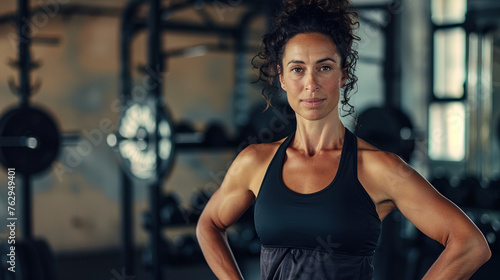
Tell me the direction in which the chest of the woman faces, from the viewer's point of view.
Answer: toward the camera

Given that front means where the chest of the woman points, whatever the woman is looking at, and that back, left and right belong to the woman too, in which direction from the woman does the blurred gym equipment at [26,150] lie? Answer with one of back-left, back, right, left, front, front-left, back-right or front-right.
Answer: back-right

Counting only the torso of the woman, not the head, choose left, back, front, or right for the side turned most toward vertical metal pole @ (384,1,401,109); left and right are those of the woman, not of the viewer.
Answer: back

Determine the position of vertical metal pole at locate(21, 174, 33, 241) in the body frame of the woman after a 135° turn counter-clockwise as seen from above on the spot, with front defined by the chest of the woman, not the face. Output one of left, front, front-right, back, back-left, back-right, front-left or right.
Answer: left

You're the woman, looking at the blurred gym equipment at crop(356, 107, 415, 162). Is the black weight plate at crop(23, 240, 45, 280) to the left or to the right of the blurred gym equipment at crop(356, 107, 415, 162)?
left

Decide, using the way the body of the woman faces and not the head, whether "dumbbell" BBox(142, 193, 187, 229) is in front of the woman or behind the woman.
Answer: behind

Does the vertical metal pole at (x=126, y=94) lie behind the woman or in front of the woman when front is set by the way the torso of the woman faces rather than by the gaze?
behind

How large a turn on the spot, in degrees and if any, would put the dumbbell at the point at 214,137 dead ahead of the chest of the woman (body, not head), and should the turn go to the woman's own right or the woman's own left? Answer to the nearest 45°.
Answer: approximately 180°

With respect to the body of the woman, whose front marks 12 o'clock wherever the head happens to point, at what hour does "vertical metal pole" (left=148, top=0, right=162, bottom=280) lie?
The vertical metal pole is roughly at 5 o'clock from the woman.

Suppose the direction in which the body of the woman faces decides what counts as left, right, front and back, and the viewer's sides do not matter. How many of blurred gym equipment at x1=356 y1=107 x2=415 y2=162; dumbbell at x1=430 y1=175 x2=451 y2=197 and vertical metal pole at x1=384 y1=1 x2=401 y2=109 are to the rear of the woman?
3

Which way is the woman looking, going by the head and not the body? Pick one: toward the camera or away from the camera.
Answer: toward the camera

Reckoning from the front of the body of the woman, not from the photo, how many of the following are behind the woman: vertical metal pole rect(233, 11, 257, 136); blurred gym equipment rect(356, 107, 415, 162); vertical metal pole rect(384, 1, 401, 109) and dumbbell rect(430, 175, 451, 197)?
4
